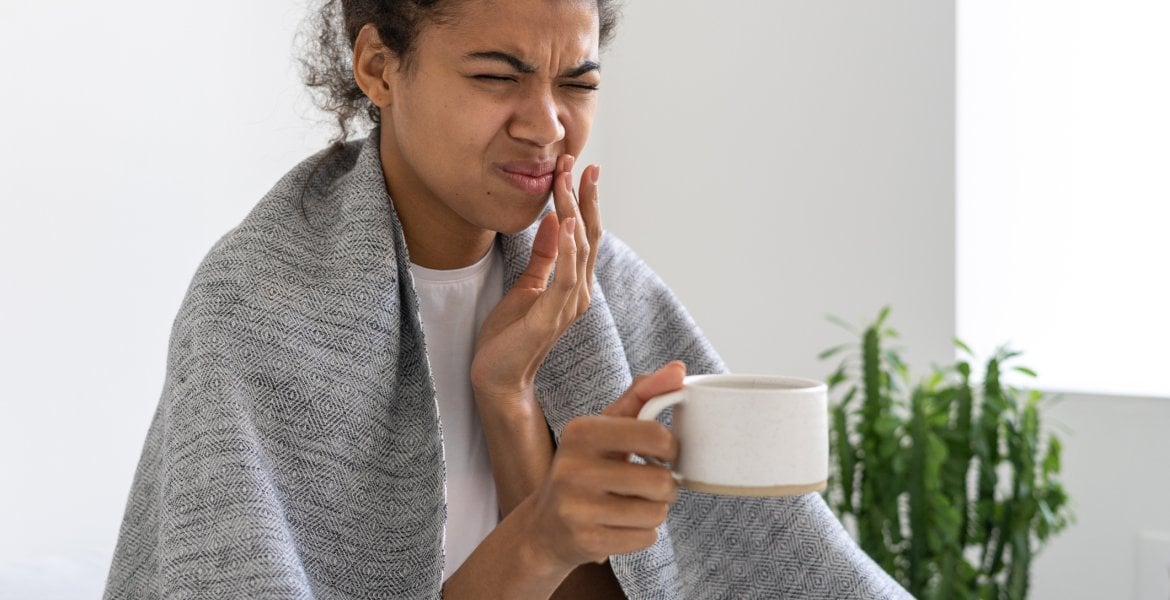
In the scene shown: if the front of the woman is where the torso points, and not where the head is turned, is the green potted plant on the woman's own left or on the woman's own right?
on the woman's own left

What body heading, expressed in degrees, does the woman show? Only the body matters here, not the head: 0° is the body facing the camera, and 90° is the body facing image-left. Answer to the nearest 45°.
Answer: approximately 315°

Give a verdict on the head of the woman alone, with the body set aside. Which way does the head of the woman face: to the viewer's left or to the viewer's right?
to the viewer's right
